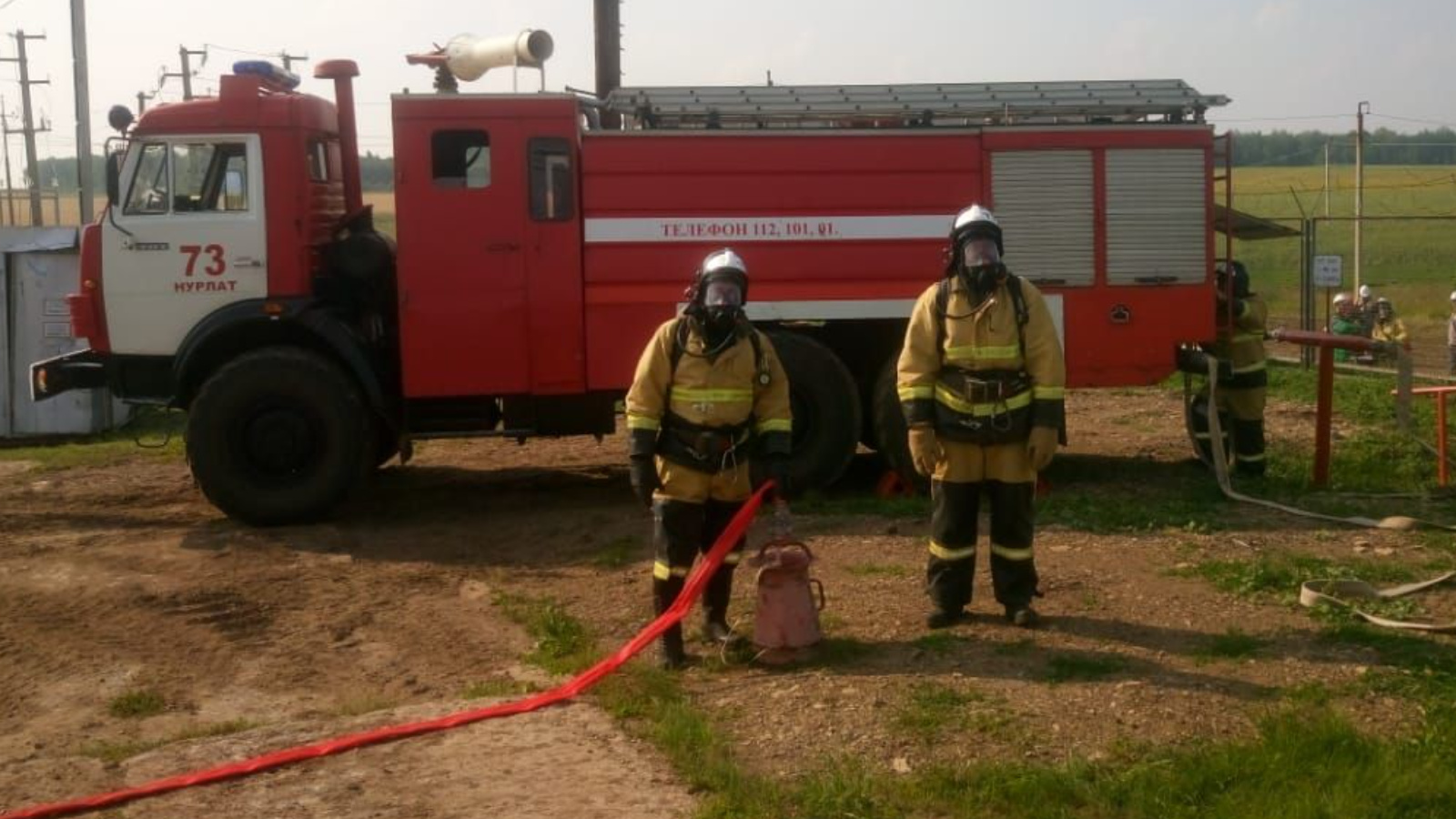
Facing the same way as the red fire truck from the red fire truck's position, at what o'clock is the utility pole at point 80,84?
The utility pole is roughly at 2 o'clock from the red fire truck.

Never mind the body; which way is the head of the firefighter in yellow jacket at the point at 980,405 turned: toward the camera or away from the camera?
toward the camera

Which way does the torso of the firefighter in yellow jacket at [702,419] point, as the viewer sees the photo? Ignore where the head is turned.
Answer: toward the camera

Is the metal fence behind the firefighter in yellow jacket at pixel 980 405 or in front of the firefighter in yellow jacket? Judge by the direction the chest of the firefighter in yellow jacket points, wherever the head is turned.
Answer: behind

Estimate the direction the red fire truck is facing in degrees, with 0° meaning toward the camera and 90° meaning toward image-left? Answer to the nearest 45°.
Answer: approximately 90°

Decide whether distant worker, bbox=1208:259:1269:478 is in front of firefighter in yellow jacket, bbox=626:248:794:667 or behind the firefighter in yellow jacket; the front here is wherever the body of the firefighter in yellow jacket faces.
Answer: behind

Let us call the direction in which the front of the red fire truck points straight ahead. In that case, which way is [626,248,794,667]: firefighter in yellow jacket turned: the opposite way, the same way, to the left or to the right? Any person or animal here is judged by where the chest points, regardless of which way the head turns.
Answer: to the left

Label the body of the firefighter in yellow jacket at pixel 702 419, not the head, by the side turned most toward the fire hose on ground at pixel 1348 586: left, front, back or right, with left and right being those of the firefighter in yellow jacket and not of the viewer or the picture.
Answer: left

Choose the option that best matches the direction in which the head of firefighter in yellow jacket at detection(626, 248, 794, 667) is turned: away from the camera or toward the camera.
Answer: toward the camera

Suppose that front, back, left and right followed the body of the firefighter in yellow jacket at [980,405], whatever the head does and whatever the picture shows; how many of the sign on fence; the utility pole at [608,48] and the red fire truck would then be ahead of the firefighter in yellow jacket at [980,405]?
0

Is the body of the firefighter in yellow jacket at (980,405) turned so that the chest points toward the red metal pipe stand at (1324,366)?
no

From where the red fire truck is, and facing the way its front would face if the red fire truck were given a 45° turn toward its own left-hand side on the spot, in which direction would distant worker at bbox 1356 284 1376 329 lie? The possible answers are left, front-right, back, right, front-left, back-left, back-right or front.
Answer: back

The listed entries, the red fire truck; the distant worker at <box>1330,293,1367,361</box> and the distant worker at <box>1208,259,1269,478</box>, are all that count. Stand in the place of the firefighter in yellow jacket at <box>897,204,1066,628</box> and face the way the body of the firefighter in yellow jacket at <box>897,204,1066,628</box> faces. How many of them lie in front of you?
0

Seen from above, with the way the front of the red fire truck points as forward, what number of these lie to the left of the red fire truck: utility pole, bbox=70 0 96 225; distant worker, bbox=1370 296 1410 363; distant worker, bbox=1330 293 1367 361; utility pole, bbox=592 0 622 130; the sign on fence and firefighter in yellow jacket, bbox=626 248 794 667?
1

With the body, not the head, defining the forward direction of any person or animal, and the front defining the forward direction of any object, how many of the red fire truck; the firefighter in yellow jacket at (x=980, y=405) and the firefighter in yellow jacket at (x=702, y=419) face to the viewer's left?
1

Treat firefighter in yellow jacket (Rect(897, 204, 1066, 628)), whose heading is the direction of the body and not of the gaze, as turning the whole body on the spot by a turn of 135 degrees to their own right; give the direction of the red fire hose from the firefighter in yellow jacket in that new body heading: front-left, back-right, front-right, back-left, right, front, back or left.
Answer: left

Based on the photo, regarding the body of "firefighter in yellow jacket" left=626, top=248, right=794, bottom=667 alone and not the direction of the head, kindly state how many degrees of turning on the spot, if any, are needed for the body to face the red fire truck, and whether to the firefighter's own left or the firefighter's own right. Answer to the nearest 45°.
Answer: approximately 180°

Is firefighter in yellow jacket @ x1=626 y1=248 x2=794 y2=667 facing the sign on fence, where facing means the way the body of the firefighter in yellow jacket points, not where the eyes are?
no
